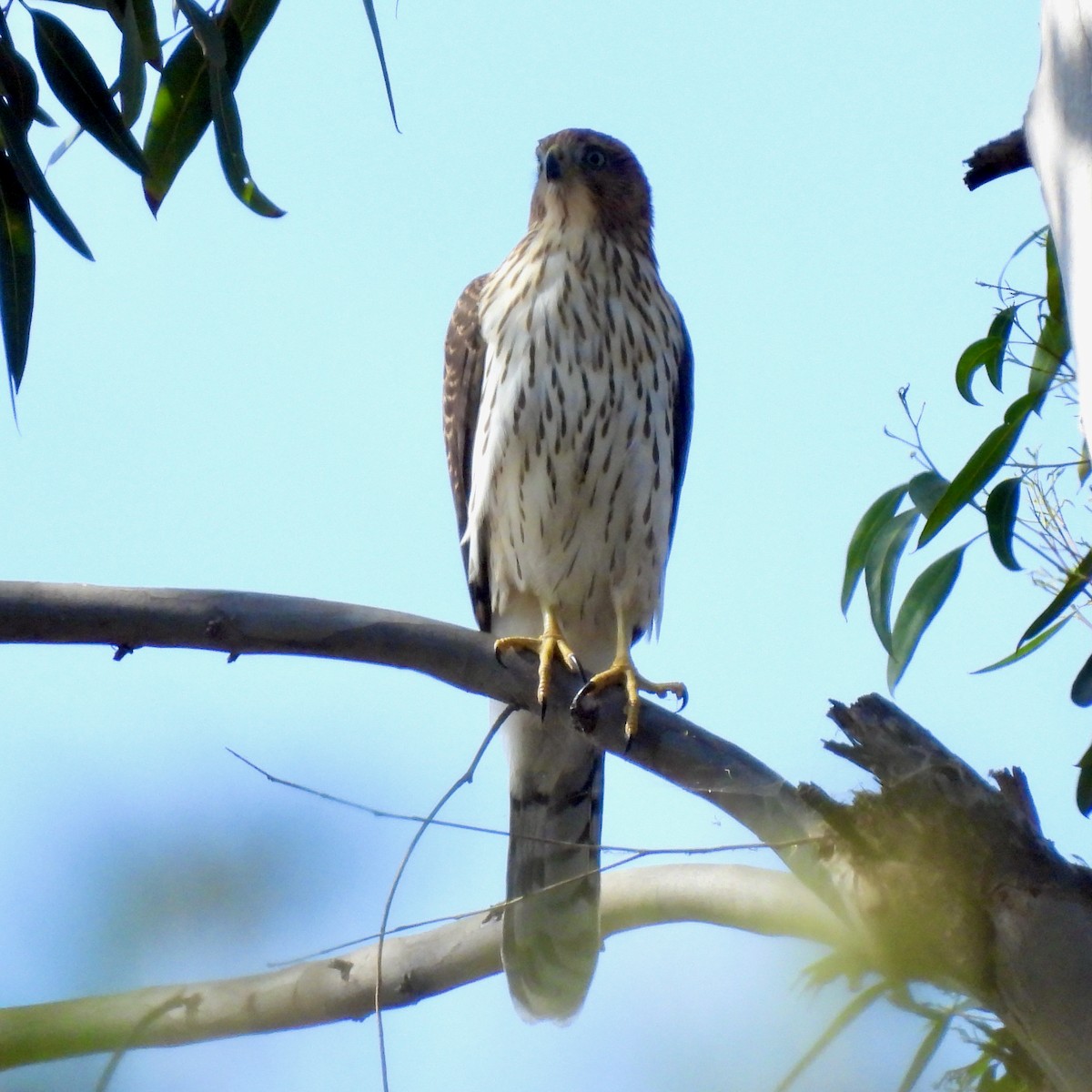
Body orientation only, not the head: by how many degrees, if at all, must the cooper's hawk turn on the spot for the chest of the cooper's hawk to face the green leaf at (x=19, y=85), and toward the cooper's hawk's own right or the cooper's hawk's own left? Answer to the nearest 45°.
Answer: approximately 45° to the cooper's hawk's own right

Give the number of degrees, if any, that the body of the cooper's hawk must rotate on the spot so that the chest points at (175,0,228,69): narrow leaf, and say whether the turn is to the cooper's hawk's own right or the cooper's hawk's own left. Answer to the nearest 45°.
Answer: approximately 90° to the cooper's hawk's own right

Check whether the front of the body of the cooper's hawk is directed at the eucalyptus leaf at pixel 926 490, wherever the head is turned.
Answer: no

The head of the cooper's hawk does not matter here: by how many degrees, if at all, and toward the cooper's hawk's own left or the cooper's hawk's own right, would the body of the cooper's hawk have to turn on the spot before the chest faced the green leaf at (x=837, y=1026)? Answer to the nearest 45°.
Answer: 0° — it already faces it

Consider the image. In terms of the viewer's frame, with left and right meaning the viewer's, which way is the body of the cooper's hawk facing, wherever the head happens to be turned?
facing the viewer

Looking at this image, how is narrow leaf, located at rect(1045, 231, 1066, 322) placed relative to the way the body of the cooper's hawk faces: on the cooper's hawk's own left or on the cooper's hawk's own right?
on the cooper's hawk's own left

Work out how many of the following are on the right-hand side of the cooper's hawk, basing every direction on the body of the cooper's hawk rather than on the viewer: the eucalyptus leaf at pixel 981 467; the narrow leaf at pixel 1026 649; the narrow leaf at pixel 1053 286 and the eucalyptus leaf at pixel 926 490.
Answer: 0

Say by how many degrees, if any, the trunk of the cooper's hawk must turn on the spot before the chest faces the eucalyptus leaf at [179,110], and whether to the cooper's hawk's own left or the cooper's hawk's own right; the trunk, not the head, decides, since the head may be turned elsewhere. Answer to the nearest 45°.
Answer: approximately 45° to the cooper's hawk's own right

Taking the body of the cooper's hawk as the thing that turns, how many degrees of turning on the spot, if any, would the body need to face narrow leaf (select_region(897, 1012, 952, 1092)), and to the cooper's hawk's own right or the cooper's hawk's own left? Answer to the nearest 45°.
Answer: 0° — it already faces it

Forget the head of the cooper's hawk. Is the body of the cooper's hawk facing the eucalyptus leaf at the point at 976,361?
no

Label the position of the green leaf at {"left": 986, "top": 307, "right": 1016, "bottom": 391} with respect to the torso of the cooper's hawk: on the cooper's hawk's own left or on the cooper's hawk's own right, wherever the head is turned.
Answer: on the cooper's hawk's own left

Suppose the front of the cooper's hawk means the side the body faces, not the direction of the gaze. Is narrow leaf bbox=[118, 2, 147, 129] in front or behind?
in front

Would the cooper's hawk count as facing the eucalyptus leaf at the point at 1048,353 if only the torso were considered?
no

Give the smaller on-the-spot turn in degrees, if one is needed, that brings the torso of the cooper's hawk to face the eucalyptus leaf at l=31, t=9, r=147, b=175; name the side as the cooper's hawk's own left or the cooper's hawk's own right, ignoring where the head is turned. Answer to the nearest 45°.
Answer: approximately 45° to the cooper's hawk's own right
